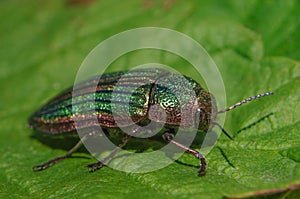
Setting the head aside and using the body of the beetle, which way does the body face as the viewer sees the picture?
to the viewer's right
